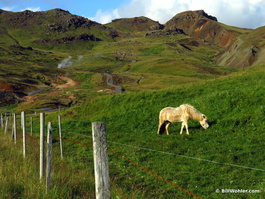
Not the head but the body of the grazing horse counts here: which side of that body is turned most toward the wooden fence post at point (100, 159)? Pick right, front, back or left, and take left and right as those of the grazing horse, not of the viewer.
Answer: right

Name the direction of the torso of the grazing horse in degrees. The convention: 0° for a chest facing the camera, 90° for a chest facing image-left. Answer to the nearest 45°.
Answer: approximately 270°
